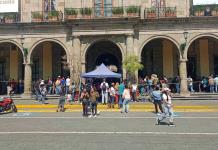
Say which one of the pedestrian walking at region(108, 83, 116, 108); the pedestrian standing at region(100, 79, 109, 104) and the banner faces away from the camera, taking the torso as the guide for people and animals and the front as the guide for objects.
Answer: the pedestrian standing at region(100, 79, 109, 104)

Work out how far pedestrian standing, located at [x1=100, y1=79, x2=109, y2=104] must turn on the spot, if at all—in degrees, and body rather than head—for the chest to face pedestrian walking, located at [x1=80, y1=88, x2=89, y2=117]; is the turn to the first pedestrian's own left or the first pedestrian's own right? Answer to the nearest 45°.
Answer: approximately 180°

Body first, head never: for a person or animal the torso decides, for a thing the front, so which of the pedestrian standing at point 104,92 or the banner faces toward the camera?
the banner

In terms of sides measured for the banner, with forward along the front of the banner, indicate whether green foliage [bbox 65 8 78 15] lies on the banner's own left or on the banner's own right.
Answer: on the banner's own left

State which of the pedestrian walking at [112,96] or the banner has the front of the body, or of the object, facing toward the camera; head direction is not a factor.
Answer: the banner

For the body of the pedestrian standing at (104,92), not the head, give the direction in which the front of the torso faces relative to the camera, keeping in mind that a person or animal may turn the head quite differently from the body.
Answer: away from the camera

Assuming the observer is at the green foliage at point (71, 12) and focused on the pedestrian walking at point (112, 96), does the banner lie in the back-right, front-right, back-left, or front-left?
back-right

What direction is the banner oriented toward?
toward the camera
